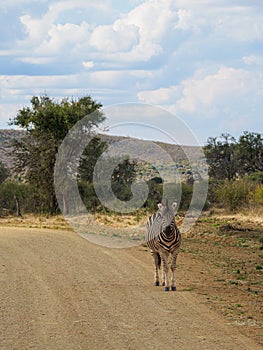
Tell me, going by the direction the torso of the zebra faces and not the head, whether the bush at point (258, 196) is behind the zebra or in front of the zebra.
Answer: behind

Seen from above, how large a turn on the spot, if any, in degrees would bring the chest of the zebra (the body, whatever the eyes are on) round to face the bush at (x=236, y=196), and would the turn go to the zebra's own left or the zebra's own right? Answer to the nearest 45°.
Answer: approximately 180°

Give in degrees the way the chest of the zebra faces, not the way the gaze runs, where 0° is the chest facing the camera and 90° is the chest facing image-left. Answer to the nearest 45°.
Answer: approximately 0°

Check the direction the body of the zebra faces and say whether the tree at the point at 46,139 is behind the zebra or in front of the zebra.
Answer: behind
